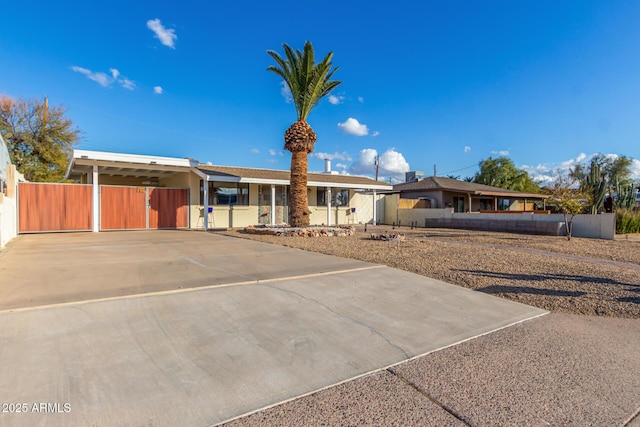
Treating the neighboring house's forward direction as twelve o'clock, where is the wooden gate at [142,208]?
The wooden gate is roughly at 3 o'clock from the neighboring house.

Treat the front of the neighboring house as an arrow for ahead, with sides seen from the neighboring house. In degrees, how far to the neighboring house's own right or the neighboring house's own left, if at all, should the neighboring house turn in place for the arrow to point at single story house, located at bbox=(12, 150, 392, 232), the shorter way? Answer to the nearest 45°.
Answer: approximately 90° to the neighboring house's own right

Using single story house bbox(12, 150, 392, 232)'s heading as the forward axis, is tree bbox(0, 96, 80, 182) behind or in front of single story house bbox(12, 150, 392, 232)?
behind

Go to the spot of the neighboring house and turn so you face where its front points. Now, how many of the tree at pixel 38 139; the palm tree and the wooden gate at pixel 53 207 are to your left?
0

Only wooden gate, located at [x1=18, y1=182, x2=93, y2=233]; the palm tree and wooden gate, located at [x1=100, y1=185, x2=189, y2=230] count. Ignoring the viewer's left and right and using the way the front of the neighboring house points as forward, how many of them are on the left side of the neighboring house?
0

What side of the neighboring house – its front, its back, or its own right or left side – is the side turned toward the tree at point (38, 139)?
right

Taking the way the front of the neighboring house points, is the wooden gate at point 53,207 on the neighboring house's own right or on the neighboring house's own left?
on the neighboring house's own right

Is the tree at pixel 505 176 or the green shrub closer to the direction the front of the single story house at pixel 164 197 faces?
the green shrub

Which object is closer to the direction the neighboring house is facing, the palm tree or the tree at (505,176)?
the palm tree

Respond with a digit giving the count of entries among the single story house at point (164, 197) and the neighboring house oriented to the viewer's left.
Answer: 0

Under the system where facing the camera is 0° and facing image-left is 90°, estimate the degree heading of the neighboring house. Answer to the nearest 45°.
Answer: approximately 315°

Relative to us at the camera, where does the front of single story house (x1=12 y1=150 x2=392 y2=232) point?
facing the viewer and to the right of the viewer
